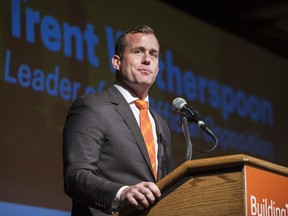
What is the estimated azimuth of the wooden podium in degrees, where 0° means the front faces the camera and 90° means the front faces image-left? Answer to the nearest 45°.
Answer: approximately 315°

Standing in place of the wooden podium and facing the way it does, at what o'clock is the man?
The man is roughly at 6 o'clock from the wooden podium.

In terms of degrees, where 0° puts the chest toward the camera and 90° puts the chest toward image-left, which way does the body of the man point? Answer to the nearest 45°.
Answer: approximately 315°

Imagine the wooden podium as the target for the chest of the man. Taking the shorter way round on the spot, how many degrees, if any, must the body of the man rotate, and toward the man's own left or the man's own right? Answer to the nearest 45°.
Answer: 0° — they already face it
